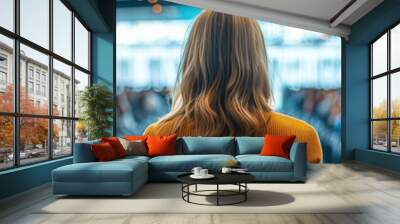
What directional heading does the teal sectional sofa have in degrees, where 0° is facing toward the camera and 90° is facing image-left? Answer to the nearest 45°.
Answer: approximately 0°

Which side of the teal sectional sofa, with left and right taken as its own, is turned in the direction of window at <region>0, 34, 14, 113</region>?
right

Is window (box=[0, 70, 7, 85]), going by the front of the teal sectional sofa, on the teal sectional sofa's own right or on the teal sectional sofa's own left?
on the teal sectional sofa's own right

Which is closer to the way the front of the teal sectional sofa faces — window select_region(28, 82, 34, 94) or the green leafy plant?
the green leafy plant

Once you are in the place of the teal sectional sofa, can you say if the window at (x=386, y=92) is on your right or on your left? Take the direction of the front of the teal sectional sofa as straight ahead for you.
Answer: on your left
